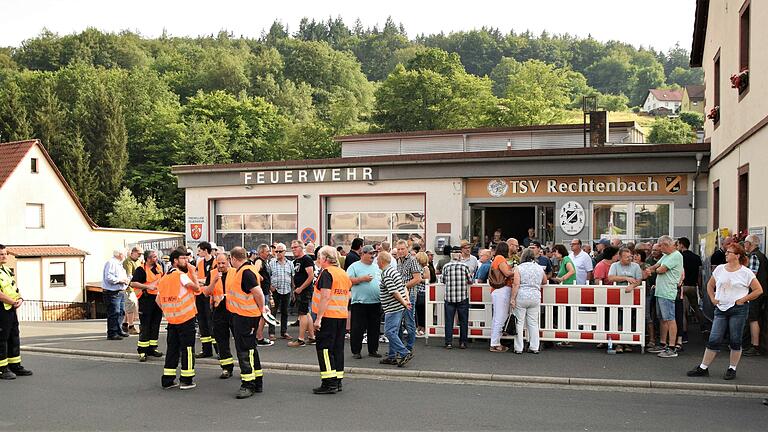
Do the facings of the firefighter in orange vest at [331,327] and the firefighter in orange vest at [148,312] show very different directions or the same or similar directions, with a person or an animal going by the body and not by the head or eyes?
very different directions

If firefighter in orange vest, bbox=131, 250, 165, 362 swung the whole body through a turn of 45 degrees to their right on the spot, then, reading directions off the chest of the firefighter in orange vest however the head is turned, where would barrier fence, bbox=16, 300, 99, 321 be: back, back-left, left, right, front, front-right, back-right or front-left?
back

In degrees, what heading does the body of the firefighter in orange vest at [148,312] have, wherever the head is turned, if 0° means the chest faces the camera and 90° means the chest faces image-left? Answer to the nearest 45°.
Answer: approximately 315°
